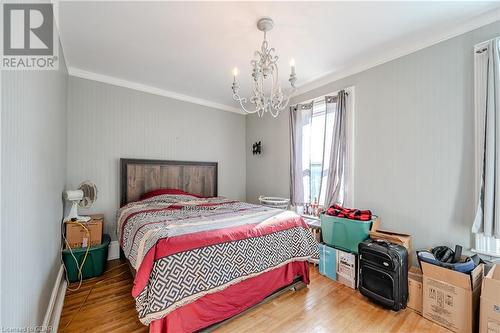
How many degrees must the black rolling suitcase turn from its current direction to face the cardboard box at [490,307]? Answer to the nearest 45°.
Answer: approximately 135° to its left

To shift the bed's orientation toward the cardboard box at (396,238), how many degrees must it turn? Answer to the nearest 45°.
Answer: approximately 45° to its left

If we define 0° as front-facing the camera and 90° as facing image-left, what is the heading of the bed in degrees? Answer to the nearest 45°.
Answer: approximately 315°

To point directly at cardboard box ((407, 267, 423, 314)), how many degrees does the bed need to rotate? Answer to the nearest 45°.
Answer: approximately 45° to its left

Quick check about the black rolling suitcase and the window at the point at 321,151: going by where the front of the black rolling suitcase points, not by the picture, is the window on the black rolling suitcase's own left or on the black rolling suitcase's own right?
on the black rolling suitcase's own right

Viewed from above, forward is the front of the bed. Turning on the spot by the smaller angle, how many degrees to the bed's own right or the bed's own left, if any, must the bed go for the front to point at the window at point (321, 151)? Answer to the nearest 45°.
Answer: approximately 90° to the bed's own left

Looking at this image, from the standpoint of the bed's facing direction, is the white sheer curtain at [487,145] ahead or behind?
ahead

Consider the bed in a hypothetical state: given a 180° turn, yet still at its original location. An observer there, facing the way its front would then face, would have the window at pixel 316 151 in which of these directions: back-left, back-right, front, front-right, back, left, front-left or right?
right

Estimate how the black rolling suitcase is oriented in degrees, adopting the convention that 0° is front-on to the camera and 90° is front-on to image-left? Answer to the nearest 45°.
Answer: approximately 45°
